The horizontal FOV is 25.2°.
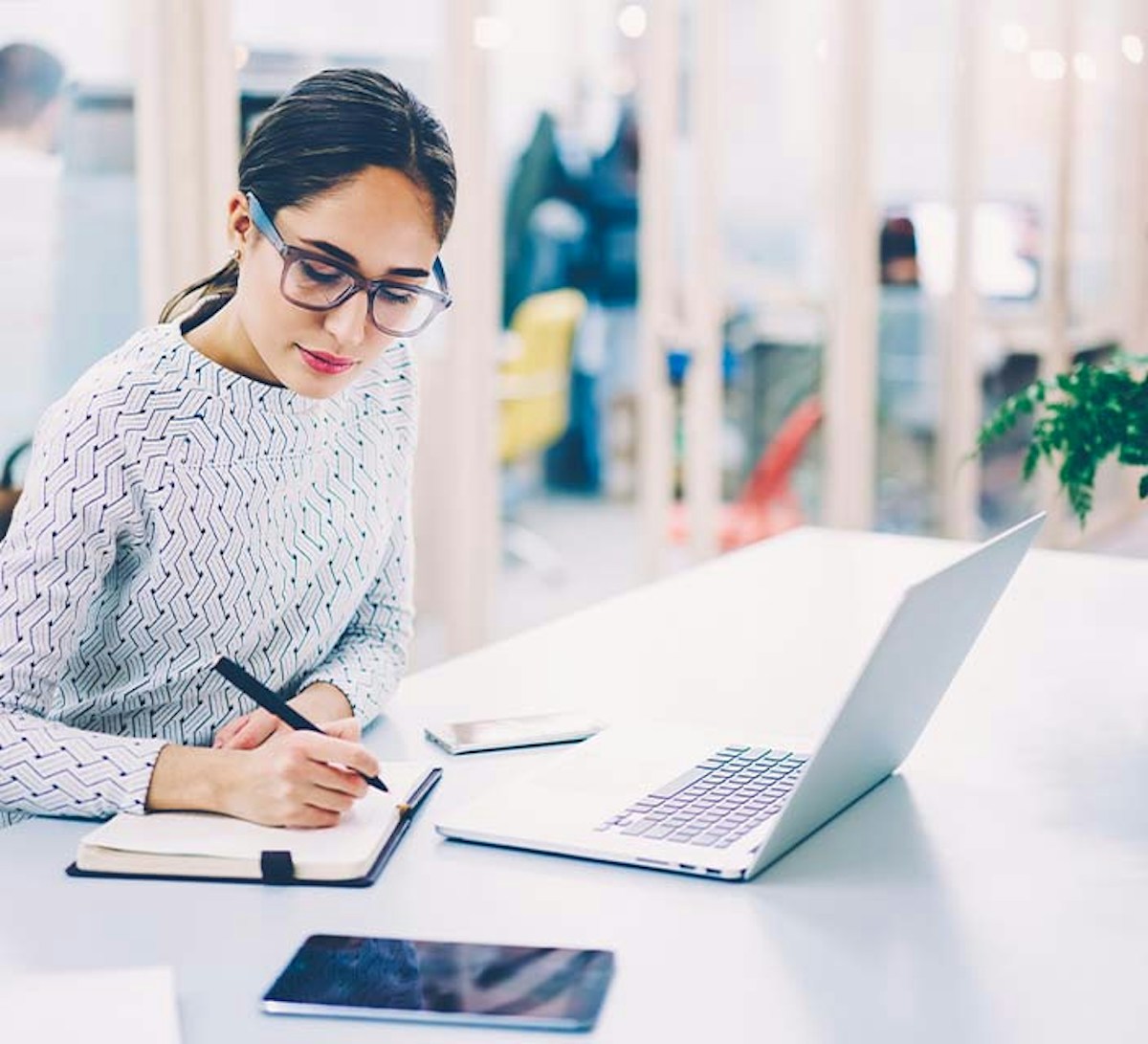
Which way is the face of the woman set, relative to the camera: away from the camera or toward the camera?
toward the camera

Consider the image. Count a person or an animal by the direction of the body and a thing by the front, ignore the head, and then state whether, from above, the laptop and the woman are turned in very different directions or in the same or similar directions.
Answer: very different directions

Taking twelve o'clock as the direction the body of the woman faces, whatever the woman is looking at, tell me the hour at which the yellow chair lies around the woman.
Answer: The yellow chair is roughly at 8 o'clock from the woman.

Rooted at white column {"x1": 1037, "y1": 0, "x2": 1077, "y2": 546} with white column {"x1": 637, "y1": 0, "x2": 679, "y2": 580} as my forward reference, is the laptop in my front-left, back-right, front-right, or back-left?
front-left

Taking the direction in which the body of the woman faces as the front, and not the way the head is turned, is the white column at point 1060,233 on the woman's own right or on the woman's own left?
on the woman's own left

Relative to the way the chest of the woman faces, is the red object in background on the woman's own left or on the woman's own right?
on the woman's own left

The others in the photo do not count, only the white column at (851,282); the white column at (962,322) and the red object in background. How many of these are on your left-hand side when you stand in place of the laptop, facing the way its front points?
0

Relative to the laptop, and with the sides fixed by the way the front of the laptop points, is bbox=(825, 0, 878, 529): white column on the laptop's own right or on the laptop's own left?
on the laptop's own right
